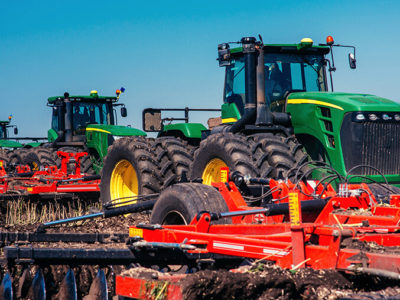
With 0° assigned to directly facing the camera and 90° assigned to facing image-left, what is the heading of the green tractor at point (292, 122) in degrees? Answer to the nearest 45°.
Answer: approximately 315°

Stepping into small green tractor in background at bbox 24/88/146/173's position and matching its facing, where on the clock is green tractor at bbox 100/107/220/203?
The green tractor is roughly at 1 o'clock from the small green tractor in background.

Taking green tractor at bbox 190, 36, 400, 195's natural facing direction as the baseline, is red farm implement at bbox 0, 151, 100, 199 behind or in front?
behind

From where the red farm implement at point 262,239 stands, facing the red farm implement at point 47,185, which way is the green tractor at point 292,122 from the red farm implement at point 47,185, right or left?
right

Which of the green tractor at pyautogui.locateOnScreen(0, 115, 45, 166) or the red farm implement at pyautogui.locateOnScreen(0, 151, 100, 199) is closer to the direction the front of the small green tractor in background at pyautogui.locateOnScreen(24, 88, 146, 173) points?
the red farm implement

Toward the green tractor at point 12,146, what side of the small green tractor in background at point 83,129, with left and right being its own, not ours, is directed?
back

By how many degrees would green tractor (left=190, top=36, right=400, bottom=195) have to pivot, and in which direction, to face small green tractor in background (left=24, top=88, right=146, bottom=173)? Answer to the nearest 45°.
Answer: approximately 180°

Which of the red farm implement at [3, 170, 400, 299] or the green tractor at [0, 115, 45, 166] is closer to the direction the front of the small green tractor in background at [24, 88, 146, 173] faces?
the red farm implement
